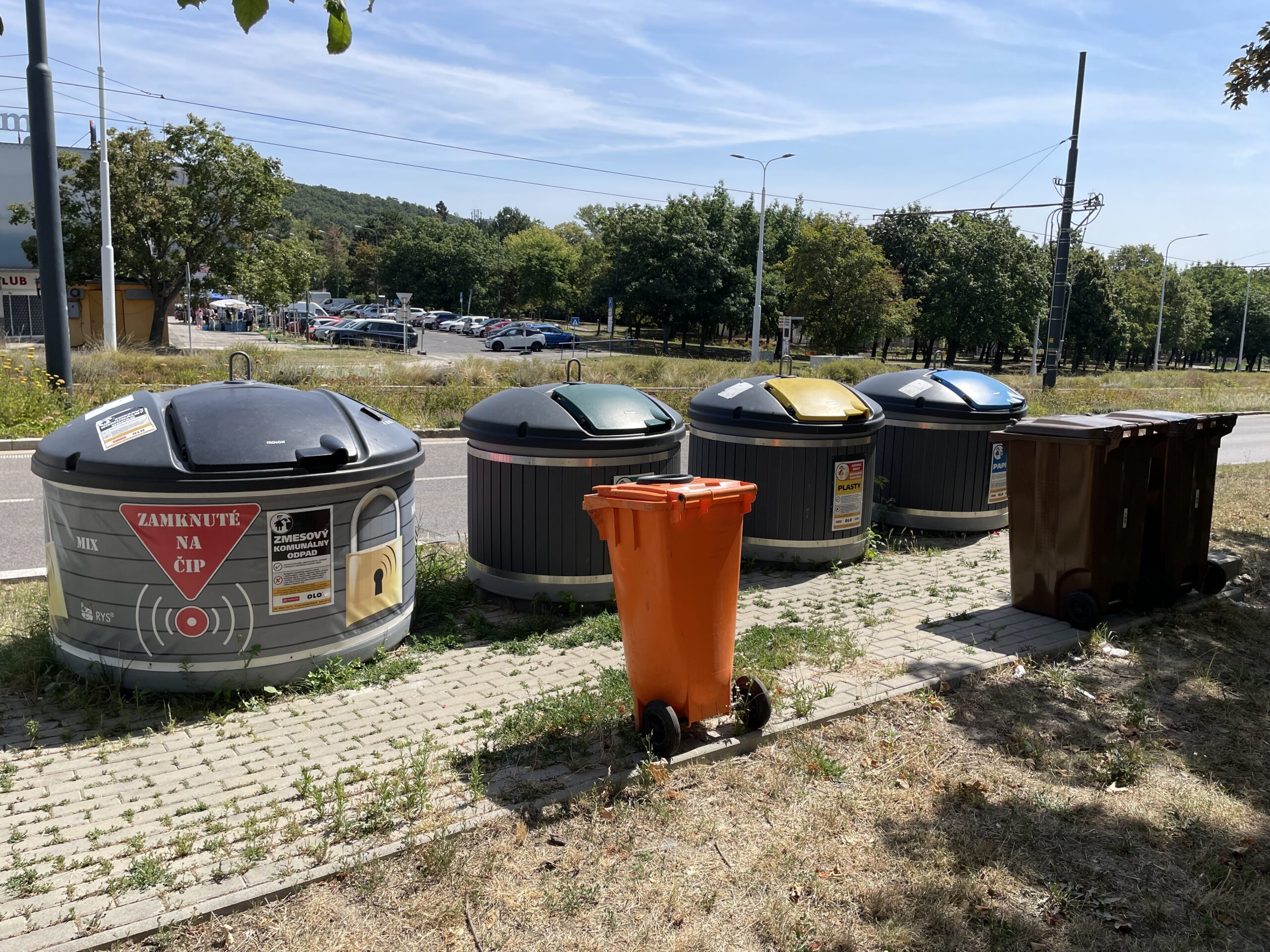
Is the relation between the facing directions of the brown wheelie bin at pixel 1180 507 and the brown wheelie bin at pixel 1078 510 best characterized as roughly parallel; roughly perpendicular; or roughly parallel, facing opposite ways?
roughly parallel

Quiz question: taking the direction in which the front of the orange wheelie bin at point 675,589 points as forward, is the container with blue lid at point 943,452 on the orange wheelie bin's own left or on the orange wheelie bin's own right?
on the orange wheelie bin's own right

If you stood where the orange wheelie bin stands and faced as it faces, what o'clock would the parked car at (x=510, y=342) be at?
The parked car is roughly at 1 o'clock from the orange wheelie bin.

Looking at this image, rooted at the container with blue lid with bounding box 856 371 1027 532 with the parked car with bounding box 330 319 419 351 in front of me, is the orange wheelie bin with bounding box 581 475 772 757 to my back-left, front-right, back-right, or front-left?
back-left

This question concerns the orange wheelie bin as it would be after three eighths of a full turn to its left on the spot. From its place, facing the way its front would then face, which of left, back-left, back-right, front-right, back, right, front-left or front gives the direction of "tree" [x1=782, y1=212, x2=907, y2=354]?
back

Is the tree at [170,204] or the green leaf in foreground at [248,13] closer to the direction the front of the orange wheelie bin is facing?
the tree

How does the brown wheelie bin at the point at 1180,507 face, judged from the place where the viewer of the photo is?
facing away from the viewer and to the left of the viewer

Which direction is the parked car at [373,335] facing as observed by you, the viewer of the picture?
facing to the left of the viewer

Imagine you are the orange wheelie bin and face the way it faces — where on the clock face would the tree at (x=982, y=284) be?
The tree is roughly at 2 o'clock from the orange wheelie bin.

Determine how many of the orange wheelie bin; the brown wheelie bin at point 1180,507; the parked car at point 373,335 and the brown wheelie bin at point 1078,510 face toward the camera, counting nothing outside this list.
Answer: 0
